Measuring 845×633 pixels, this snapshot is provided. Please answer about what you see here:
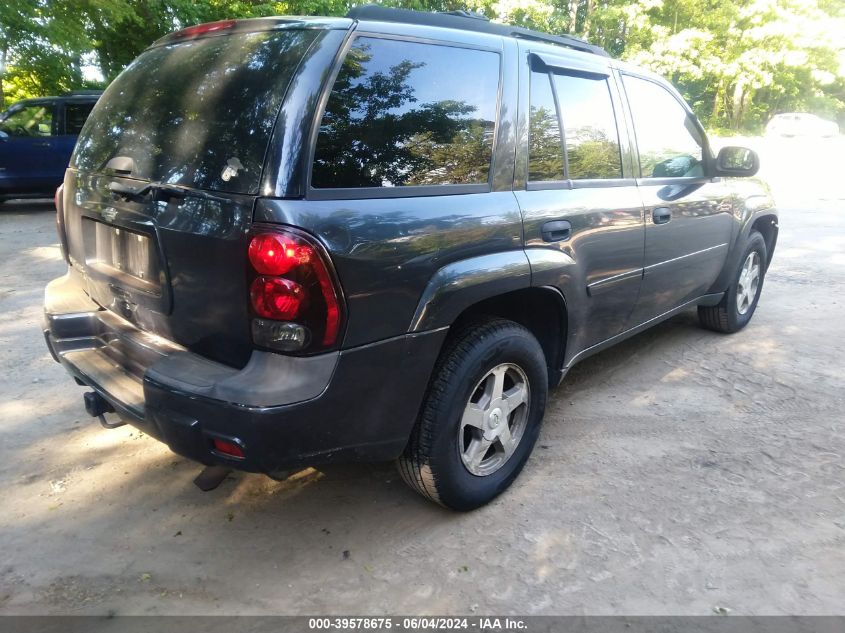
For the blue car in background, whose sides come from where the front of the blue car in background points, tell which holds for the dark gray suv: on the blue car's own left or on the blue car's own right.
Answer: on the blue car's own left

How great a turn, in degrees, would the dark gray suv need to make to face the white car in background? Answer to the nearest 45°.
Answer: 0° — it already faces it

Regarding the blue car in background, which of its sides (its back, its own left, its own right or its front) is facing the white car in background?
back

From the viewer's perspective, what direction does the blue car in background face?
to the viewer's left

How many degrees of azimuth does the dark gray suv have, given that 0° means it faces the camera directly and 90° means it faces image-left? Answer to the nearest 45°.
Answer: approximately 225°

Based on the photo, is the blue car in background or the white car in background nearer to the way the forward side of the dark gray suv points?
the white car in background

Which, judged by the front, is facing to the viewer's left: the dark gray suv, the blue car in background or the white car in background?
the blue car in background

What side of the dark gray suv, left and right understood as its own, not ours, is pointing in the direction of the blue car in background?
left
